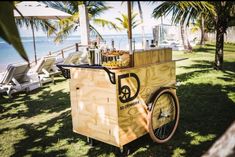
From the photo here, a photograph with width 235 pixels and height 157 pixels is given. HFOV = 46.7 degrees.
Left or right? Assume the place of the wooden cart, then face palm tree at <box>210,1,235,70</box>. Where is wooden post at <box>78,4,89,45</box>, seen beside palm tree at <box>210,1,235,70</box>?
left

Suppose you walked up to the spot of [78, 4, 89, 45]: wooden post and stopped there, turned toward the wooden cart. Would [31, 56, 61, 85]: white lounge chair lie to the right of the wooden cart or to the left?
right

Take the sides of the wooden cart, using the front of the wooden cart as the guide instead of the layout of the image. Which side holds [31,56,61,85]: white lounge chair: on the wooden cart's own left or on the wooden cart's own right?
on the wooden cart's own left

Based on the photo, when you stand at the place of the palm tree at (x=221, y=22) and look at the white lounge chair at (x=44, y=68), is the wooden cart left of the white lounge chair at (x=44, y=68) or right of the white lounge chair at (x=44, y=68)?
left

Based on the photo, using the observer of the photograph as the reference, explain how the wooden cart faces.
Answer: facing away from the viewer and to the right of the viewer

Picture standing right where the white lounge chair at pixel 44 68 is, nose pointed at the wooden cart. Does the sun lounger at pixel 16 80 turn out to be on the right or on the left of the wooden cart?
right

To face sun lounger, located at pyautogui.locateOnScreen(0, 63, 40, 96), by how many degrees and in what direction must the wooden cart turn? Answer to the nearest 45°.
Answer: approximately 90° to its left

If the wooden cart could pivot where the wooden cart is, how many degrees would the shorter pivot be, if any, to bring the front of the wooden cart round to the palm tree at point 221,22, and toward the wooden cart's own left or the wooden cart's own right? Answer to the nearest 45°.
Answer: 0° — it already faces it

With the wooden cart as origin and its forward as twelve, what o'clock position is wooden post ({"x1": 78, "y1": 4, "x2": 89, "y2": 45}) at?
The wooden post is roughly at 10 o'clock from the wooden cart.

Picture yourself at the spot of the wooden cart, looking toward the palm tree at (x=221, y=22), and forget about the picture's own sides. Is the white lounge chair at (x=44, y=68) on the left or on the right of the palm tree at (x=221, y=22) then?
left
